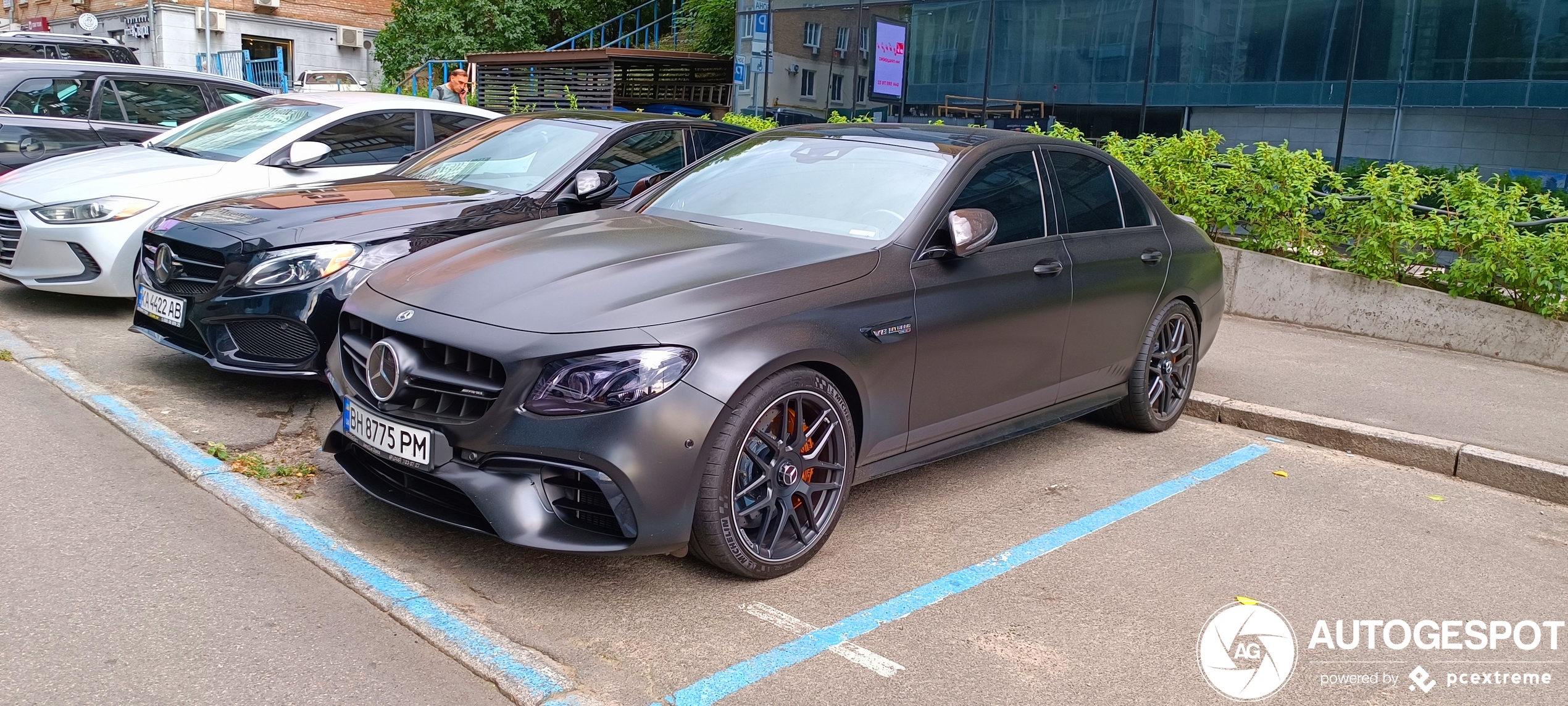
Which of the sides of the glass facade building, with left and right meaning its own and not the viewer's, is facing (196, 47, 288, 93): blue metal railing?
right

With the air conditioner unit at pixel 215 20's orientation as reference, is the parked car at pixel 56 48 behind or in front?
in front

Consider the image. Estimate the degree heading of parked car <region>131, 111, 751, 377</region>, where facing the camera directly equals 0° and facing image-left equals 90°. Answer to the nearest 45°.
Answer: approximately 45°

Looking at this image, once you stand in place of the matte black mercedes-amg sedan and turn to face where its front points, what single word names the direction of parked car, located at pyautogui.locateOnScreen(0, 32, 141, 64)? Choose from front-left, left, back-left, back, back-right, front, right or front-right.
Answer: right

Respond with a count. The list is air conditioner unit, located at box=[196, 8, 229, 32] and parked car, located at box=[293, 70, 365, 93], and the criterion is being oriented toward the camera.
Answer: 2

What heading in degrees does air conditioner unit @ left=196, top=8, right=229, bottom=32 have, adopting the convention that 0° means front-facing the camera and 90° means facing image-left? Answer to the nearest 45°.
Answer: approximately 0°

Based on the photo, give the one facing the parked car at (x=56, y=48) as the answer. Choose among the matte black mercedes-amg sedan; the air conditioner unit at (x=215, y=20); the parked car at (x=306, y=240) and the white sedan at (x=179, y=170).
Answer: the air conditioner unit

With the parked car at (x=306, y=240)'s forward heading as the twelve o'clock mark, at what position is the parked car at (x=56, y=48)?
the parked car at (x=56, y=48) is roughly at 4 o'clock from the parked car at (x=306, y=240).

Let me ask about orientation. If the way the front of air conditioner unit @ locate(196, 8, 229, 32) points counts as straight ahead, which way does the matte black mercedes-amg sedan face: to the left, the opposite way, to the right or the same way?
to the right

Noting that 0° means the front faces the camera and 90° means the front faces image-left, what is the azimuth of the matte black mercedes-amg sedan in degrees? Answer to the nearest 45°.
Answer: approximately 45°

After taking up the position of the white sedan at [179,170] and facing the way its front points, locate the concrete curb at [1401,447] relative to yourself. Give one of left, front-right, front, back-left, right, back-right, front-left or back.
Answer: left

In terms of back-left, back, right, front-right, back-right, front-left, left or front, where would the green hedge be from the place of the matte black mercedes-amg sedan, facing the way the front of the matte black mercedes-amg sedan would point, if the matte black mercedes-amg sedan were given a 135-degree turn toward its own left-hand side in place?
front-left
